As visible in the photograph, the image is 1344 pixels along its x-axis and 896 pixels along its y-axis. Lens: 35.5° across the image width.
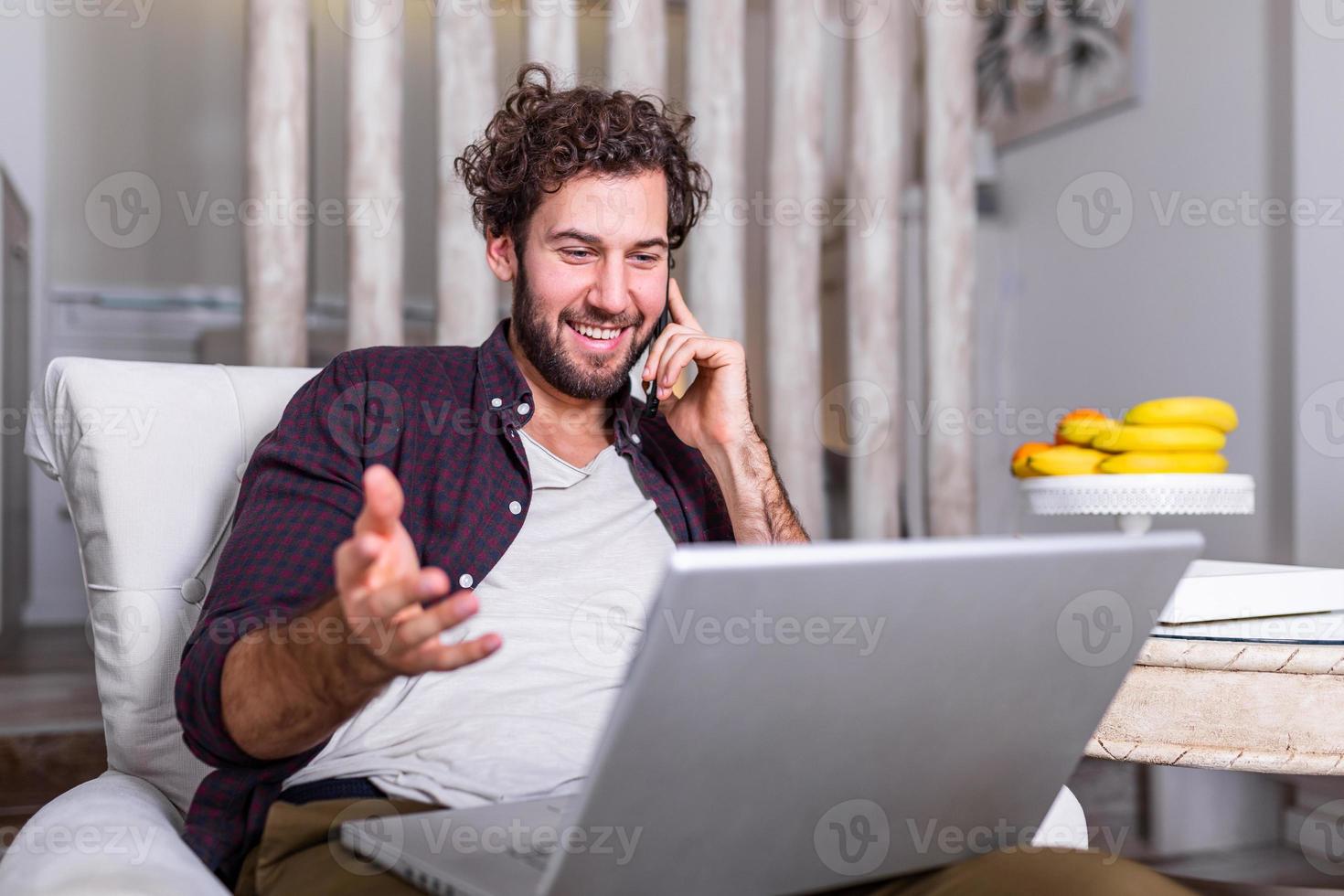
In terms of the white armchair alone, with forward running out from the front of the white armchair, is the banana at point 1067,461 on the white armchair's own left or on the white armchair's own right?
on the white armchair's own left

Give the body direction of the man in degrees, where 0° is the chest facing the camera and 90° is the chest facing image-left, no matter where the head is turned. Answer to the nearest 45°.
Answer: approximately 315°

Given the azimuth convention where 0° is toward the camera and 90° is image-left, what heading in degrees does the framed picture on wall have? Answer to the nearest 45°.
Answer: approximately 45°

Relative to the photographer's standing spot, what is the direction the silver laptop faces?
facing away from the viewer and to the left of the viewer

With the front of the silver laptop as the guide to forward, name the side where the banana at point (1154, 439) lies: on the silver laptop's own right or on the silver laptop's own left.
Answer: on the silver laptop's own right

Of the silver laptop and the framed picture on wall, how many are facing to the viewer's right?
0

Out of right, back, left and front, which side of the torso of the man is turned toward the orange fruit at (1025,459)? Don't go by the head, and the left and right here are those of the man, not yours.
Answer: left

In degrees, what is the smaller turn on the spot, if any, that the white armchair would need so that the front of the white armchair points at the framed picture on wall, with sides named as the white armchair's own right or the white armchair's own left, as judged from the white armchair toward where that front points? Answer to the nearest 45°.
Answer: approximately 90° to the white armchair's own left

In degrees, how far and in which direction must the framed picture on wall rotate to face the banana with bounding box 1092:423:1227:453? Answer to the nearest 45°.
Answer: approximately 45° to its left

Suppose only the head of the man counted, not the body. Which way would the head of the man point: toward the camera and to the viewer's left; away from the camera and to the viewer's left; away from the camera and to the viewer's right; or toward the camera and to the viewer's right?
toward the camera and to the viewer's right

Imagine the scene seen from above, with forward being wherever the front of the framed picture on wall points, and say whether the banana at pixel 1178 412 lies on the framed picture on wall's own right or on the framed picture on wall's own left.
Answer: on the framed picture on wall's own left
